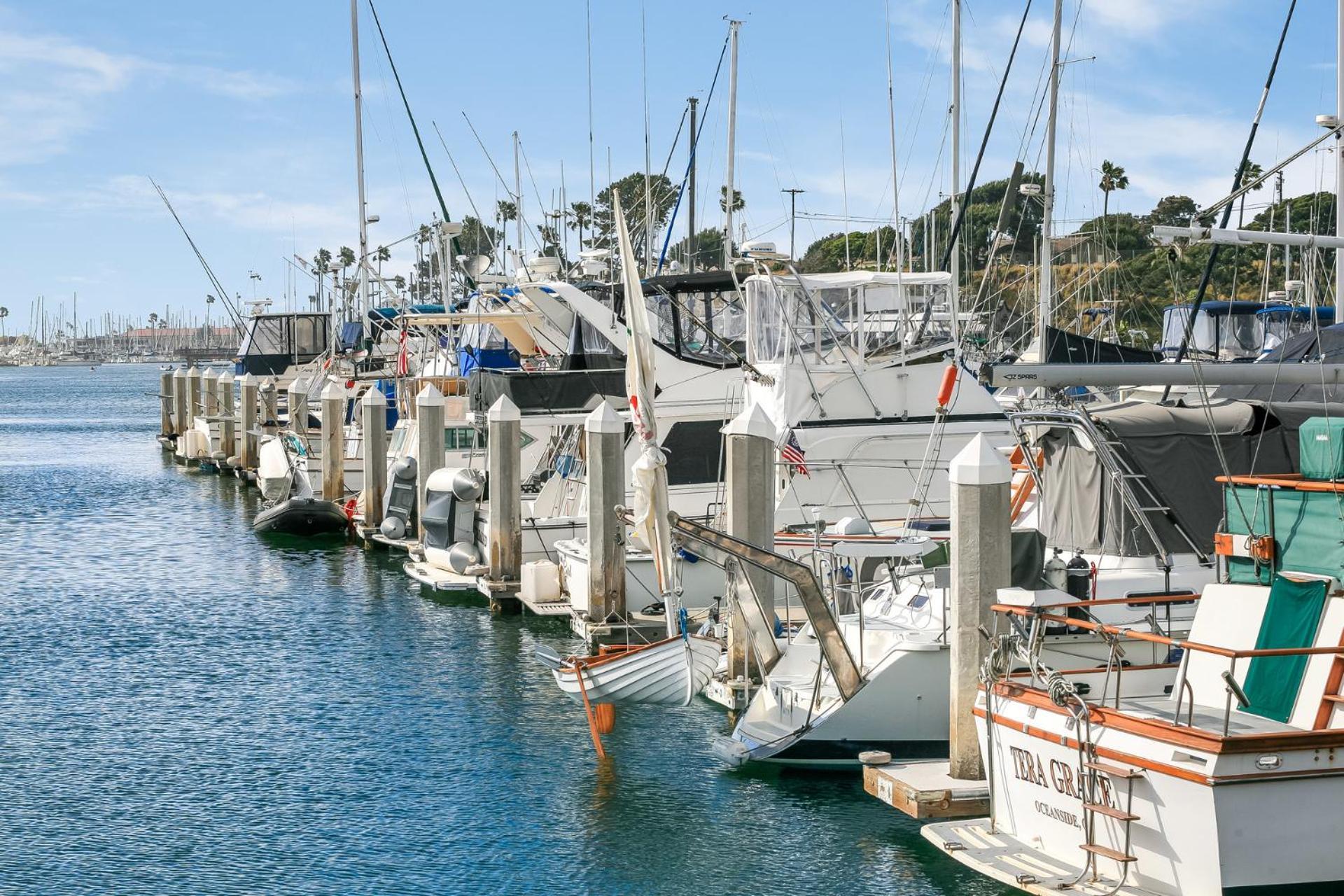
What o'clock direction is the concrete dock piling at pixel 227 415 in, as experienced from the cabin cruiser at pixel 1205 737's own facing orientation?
The concrete dock piling is roughly at 9 o'clock from the cabin cruiser.

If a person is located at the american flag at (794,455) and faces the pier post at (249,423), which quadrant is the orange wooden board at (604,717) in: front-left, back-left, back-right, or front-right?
back-left

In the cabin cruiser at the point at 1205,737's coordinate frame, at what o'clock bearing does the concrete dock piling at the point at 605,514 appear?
The concrete dock piling is roughly at 9 o'clock from the cabin cruiser.

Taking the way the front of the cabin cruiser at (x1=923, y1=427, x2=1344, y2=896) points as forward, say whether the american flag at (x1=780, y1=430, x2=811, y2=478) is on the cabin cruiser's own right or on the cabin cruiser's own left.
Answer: on the cabin cruiser's own left

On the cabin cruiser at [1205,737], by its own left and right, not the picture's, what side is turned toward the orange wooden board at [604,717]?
left

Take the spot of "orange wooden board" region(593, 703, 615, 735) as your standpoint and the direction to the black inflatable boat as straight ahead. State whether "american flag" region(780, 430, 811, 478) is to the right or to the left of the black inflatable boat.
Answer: right

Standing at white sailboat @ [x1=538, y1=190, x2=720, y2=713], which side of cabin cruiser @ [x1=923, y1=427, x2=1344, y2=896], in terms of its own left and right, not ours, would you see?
left

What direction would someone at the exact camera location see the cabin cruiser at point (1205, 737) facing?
facing away from the viewer and to the right of the viewer
